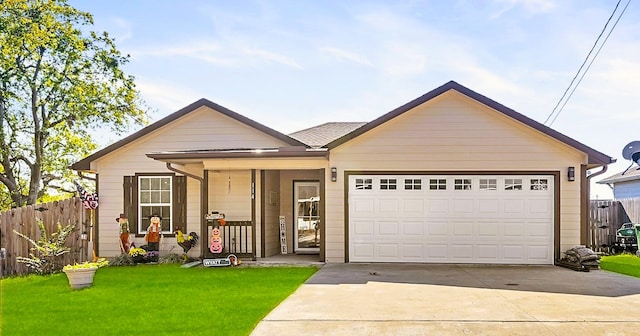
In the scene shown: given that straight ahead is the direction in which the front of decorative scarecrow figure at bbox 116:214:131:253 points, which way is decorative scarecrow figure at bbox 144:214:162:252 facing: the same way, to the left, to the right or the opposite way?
the same way

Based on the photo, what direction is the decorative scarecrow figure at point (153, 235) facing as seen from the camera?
toward the camera

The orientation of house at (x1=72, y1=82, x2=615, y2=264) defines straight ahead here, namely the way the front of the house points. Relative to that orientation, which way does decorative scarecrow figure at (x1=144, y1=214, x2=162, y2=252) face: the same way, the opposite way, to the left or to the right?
the same way

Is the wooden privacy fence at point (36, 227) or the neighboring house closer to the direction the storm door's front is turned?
the wooden privacy fence

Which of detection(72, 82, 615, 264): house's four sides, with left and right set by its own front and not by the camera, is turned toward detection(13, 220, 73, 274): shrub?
right

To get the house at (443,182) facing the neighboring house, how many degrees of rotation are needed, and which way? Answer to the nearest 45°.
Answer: approximately 135° to its left

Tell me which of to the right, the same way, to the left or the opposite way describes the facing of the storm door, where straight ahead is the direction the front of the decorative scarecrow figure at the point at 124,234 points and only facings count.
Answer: the same way

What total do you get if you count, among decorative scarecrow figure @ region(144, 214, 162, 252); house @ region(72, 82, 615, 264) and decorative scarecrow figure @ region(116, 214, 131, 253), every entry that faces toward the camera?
3

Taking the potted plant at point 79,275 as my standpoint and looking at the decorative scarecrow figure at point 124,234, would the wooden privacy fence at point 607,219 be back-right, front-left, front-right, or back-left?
front-right

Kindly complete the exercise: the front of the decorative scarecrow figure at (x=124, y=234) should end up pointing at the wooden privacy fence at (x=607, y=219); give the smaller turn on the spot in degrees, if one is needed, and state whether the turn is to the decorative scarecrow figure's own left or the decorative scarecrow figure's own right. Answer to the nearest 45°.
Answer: approximately 90° to the decorative scarecrow figure's own left

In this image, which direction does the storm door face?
toward the camera

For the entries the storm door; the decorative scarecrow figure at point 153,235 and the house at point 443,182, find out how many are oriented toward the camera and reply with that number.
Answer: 3

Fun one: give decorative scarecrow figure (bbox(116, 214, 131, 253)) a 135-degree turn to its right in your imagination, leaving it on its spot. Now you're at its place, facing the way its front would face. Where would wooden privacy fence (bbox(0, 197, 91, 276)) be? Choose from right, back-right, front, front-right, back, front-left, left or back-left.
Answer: left

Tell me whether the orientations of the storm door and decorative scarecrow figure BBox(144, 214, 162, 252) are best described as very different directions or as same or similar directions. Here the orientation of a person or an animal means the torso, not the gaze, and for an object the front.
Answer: same or similar directions
